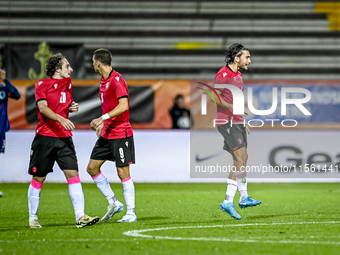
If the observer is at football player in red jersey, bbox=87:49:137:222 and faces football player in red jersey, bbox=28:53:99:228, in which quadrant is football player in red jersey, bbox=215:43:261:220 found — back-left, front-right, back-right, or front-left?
back-left

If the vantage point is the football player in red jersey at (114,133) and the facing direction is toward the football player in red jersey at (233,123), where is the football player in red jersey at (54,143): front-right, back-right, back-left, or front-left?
back-right

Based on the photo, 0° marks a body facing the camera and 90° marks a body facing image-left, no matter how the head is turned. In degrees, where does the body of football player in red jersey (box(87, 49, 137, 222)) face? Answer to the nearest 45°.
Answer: approximately 90°

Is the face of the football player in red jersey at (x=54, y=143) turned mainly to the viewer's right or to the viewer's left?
to the viewer's right

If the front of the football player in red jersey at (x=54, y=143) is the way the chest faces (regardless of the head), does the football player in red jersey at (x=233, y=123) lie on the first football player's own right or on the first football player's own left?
on the first football player's own left

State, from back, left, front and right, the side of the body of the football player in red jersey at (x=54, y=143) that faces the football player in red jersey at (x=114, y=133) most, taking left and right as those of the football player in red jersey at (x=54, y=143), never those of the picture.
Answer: left
